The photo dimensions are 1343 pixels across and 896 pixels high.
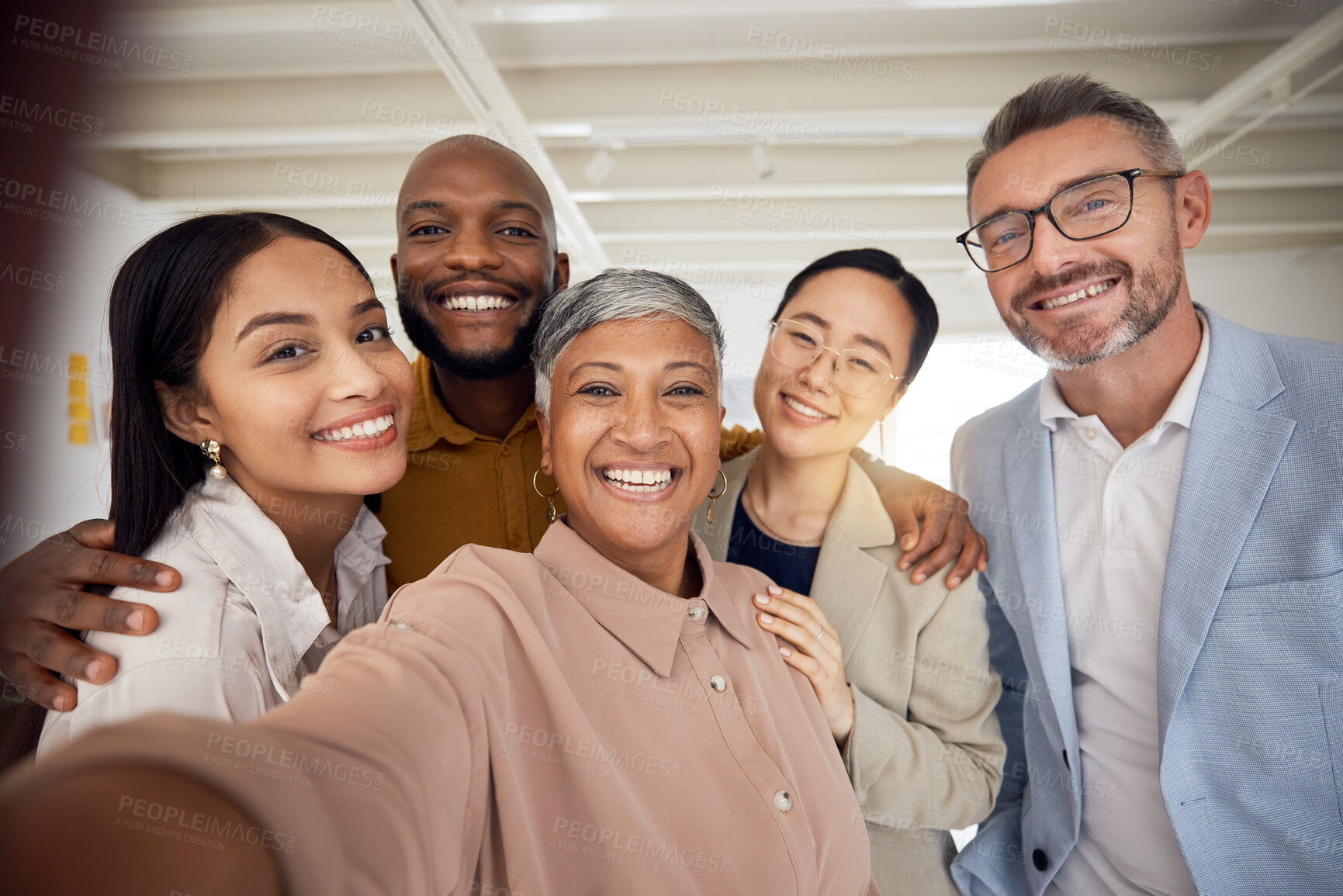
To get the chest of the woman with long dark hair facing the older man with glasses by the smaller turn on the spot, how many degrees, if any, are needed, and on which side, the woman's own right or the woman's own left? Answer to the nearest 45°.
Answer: approximately 45° to the woman's own left

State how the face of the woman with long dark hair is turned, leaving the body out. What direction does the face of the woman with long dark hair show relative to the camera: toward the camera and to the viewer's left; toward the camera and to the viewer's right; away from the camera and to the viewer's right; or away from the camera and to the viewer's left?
toward the camera and to the viewer's right
